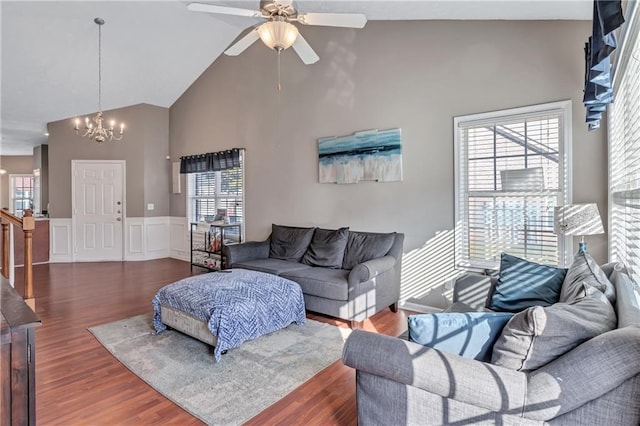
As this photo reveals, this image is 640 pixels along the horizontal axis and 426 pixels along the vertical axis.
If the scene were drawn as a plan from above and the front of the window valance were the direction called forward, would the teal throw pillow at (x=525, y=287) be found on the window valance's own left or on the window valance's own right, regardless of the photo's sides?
on the window valance's own left

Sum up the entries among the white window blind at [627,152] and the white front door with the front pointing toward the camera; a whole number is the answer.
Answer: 1

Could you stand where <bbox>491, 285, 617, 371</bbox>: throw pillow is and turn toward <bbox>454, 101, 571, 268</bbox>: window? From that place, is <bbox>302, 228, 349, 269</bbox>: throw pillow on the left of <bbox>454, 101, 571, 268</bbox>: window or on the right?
left

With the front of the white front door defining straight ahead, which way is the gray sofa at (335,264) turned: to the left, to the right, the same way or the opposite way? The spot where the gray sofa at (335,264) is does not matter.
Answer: to the right

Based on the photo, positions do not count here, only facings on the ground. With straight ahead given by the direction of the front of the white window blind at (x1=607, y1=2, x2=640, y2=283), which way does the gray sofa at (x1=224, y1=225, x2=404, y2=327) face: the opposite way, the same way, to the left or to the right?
to the left

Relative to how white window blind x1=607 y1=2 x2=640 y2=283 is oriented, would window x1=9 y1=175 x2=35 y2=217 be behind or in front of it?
in front

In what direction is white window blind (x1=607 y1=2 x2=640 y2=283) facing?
to the viewer's left

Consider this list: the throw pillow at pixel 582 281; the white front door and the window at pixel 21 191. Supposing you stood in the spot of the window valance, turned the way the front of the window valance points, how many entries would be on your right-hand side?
2

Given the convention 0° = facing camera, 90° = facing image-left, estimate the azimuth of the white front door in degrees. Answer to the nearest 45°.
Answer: approximately 0°
